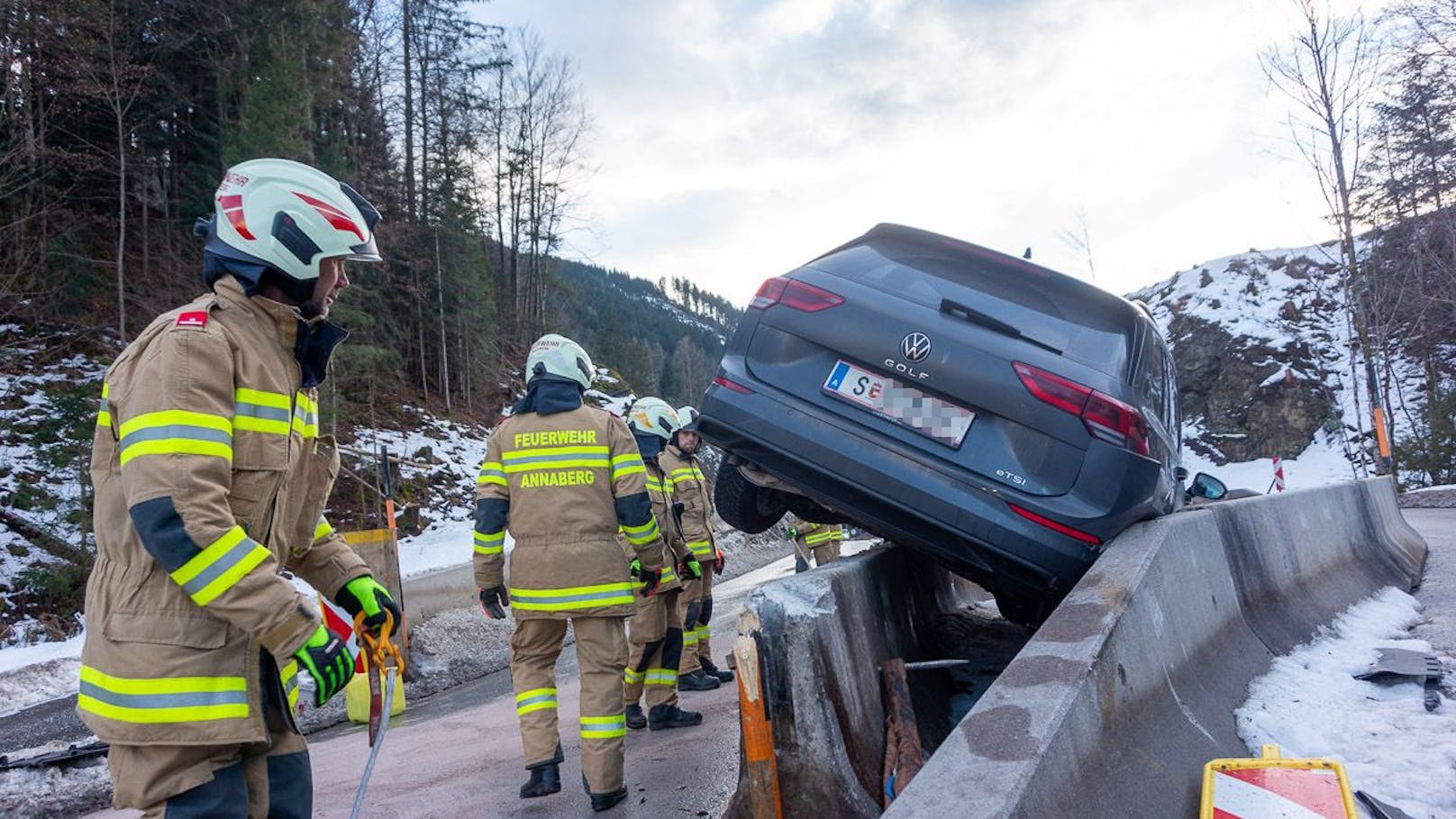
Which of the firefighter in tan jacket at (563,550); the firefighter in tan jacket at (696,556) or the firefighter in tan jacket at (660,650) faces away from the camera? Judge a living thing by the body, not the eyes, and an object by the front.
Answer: the firefighter in tan jacket at (563,550)

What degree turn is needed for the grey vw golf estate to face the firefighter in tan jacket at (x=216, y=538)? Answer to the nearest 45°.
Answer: approximately 135° to its left

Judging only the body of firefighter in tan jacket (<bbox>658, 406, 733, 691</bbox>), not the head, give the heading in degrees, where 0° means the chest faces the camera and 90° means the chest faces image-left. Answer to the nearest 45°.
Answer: approximately 315°

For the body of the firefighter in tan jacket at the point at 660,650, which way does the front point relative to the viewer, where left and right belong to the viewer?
facing to the right of the viewer

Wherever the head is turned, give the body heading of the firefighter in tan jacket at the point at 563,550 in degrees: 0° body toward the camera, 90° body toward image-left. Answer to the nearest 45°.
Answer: approximately 180°

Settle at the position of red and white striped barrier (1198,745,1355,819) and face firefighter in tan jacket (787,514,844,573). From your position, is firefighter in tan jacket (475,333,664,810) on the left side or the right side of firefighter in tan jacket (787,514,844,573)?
left

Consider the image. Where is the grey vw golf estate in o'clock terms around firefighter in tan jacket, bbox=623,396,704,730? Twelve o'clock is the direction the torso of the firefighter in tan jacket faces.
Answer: The grey vw golf estate is roughly at 2 o'clock from the firefighter in tan jacket.

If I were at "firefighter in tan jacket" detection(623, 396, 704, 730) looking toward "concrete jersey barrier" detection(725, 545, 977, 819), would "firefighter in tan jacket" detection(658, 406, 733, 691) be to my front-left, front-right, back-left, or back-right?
back-left

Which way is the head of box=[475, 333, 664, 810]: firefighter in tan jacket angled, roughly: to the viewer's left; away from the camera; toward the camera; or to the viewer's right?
away from the camera

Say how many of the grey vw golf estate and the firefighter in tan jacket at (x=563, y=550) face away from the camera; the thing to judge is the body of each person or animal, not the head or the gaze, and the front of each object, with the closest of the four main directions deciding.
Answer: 2

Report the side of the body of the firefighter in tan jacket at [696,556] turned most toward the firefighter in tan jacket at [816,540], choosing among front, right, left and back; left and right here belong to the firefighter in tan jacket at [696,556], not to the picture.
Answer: left
